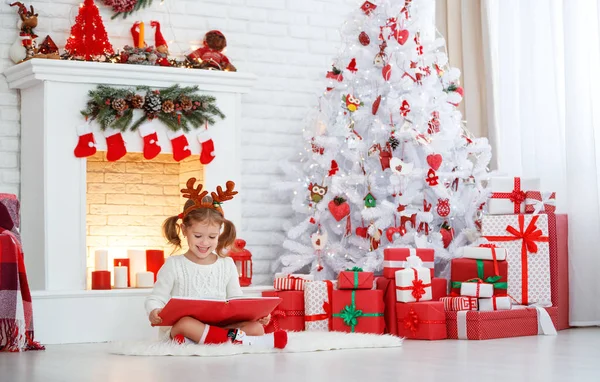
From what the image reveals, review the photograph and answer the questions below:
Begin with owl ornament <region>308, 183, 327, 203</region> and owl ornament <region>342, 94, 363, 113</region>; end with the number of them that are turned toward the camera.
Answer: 2

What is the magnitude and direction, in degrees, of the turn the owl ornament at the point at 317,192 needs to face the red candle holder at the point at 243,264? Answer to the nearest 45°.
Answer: approximately 90° to its right

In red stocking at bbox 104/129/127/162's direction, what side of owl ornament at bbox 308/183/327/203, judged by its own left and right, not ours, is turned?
right

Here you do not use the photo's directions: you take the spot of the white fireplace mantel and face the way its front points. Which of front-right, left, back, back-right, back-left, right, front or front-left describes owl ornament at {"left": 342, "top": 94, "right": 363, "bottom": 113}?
front-left

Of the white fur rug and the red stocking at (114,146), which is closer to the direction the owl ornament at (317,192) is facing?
the white fur rug

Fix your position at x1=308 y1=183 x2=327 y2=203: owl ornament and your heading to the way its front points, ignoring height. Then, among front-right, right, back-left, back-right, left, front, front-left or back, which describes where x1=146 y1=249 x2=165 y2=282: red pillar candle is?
right

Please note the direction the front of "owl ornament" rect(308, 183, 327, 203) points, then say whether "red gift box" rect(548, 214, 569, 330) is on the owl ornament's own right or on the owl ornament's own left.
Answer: on the owl ornament's own left

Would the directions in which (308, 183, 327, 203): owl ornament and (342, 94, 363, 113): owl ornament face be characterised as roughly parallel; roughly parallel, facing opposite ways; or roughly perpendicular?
roughly parallel

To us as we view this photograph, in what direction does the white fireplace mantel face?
facing the viewer and to the right of the viewer

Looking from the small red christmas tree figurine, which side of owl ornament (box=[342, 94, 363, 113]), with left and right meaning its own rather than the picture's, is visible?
right

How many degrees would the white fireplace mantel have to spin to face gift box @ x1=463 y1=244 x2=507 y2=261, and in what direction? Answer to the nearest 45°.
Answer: approximately 45° to its left

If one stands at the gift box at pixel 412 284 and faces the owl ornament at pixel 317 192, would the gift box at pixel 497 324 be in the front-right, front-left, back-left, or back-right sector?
back-right

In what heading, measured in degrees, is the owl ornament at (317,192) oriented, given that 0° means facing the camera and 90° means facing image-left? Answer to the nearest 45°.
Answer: approximately 0°
